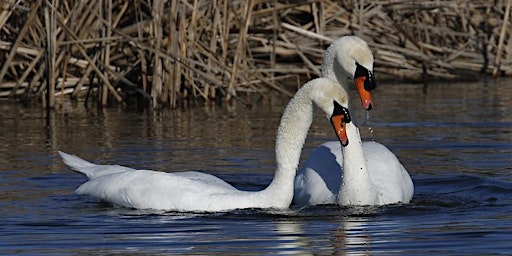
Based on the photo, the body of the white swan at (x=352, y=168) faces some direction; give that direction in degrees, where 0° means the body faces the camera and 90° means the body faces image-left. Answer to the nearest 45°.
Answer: approximately 0°

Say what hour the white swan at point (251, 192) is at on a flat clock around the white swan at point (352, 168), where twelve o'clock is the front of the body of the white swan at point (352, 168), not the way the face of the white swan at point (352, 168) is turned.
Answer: the white swan at point (251, 192) is roughly at 2 o'clock from the white swan at point (352, 168).

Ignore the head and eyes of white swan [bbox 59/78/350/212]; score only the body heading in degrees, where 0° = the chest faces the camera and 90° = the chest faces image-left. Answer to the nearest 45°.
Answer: approximately 270°

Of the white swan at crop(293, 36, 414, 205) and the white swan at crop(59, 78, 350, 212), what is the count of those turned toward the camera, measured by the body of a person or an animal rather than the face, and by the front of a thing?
1
